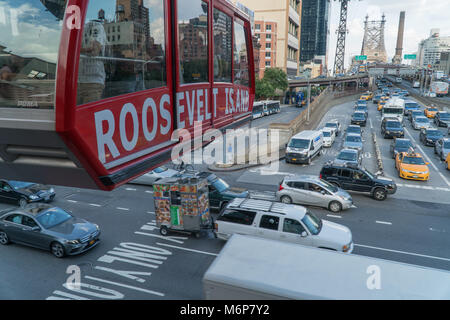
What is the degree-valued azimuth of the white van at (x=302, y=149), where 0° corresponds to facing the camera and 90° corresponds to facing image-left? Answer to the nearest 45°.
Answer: approximately 45°

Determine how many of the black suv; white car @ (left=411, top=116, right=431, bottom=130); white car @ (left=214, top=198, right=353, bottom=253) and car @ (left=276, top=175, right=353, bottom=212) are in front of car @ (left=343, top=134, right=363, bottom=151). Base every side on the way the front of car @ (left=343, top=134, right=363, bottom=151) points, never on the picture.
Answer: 3

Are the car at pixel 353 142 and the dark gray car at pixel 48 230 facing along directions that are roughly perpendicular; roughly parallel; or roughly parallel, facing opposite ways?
roughly perpendicular

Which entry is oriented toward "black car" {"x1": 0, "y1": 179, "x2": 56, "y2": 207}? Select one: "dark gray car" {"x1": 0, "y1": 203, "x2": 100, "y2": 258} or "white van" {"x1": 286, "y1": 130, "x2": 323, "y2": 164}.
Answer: the white van

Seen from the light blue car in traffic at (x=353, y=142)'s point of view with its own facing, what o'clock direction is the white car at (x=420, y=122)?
The white car is roughly at 7 o'clock from the light blue car in traffic.

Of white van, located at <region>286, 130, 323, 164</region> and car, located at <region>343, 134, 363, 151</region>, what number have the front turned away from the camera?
0

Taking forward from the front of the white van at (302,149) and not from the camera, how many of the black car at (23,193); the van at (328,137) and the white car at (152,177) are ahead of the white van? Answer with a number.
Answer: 2

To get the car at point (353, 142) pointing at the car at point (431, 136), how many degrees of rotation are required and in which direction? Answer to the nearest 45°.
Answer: approximately 135° to its left

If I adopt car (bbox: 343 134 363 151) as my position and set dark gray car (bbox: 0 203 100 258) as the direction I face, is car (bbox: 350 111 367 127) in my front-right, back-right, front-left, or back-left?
back-right

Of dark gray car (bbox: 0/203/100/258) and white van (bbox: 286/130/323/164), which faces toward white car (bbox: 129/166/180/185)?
the white van
